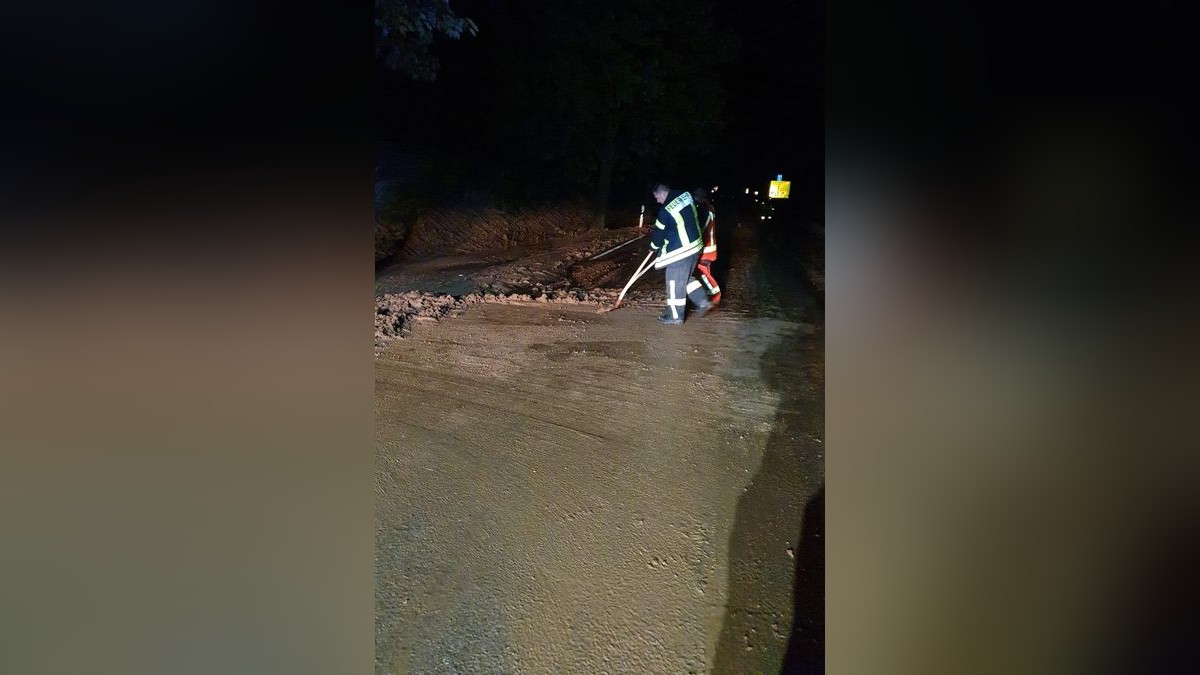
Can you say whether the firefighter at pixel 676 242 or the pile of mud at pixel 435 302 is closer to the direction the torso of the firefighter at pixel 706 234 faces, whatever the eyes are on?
the pile of mud

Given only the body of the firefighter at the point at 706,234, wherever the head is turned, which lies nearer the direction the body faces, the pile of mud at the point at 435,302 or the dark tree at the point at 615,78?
the pile of mud

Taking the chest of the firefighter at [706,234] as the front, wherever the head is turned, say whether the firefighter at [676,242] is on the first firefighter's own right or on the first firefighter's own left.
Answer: on the first firefighter's own left

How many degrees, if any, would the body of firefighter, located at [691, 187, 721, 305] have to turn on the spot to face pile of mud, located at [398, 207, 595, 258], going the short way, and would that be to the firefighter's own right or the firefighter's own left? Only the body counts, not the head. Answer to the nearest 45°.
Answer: approximately 45° to the firefighter's own right

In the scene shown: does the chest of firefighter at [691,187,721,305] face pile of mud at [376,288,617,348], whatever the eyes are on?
yes

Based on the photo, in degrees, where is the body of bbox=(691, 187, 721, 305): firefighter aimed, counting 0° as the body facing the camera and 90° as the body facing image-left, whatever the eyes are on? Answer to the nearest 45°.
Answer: approximately 90°
